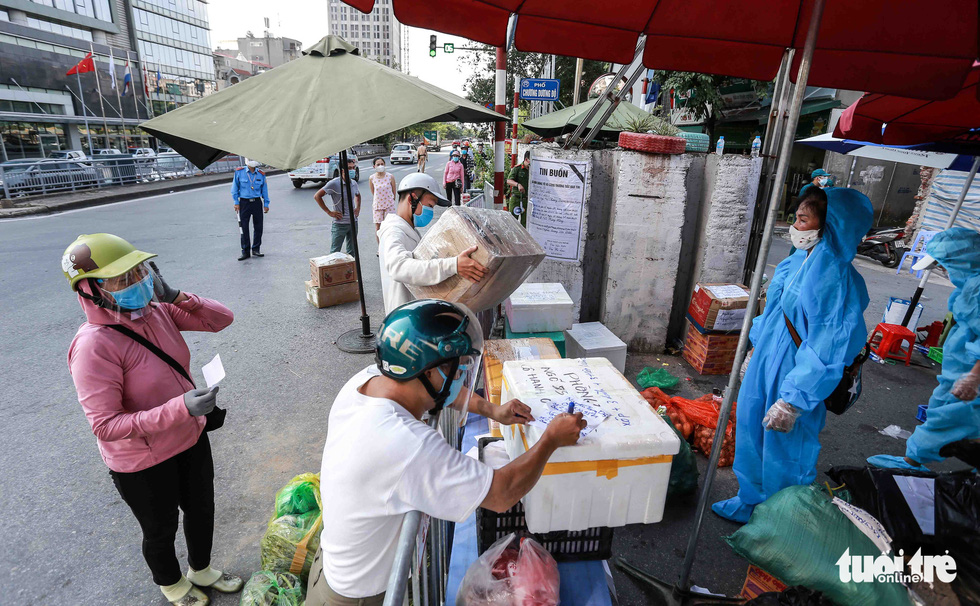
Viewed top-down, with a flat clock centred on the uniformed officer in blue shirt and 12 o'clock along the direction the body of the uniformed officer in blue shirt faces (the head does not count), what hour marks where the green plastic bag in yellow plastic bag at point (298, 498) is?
The green plastic bag in yellow plastic bag is roughly at 12 o'clock from the uniformed officer in blue shirt.

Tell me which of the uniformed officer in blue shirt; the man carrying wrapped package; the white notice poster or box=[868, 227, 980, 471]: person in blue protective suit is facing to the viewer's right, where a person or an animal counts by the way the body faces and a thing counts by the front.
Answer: the man carrying wrapped package

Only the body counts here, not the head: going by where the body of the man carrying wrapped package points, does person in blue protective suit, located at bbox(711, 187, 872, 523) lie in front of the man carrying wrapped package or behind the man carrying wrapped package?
in front

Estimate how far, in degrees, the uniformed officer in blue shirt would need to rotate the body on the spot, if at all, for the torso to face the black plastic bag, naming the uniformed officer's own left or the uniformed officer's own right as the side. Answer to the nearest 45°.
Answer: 0° — they already face it

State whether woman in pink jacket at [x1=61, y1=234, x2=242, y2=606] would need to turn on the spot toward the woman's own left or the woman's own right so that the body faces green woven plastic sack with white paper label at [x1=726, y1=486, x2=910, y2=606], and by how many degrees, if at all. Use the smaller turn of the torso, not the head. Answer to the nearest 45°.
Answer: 0° — they already face it

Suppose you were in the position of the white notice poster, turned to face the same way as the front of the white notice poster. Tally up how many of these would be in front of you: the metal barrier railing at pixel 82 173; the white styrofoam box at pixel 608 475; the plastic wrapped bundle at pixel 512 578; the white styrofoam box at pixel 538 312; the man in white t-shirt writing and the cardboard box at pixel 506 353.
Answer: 5

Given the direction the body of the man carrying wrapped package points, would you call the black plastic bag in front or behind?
in front

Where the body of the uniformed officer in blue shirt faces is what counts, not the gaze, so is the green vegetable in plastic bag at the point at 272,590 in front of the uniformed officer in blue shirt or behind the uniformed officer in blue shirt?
in front

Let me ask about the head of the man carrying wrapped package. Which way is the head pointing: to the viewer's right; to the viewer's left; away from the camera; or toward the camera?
to the viewer's right

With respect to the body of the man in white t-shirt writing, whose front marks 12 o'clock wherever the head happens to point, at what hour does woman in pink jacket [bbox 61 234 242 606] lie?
The woman in pink jacket is roughly at 7 o'clock from the man in white t-shirt writing.

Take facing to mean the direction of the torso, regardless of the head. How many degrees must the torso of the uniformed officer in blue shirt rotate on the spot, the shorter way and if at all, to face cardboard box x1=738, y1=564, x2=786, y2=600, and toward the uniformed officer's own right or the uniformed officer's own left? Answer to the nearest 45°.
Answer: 0° — they already face it

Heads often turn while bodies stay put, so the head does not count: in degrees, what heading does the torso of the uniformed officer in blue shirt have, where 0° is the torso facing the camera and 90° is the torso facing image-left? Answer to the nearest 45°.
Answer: approximately 0°

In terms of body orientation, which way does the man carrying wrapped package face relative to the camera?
to the viewer's right

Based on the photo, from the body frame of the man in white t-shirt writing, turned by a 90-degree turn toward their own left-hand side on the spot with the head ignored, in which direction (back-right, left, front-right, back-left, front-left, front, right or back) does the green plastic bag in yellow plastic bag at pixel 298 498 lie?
front-left

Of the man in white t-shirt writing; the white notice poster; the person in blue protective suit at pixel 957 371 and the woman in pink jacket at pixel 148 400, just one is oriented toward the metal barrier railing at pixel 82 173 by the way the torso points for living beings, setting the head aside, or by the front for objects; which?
the person in blue protective suit

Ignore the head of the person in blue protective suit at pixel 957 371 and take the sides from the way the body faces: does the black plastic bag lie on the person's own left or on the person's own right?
on the person's own left

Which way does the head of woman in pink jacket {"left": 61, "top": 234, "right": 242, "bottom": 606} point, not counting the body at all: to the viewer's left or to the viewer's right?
to the viewer's right

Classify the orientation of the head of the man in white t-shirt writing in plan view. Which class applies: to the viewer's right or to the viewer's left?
to the viewer's right
